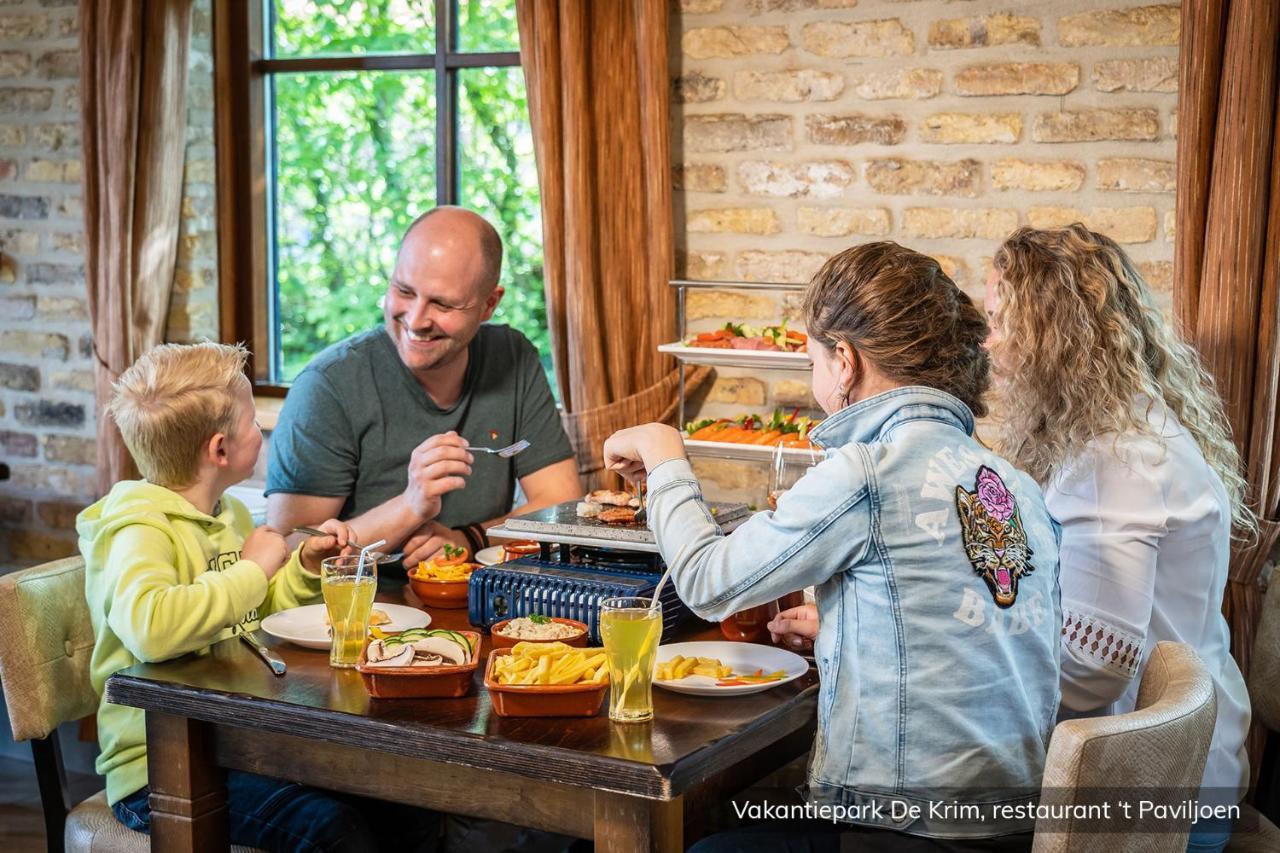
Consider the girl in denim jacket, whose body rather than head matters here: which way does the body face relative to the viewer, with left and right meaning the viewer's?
facing away from the viewer and to the left of the viewer

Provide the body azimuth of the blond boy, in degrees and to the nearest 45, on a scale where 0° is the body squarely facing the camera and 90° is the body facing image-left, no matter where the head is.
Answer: approximately 270°

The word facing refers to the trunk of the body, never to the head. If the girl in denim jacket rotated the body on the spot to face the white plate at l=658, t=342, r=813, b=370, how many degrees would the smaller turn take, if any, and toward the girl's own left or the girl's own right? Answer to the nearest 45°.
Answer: approximately 45° to the girl's own right

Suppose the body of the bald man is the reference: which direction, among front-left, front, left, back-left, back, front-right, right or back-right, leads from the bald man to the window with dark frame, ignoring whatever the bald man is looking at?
back

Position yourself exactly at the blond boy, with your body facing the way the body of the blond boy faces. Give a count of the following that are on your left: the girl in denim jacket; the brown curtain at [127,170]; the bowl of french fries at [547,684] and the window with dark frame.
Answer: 2

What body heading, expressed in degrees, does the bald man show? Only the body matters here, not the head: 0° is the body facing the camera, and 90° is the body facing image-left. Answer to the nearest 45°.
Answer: approximately 0°

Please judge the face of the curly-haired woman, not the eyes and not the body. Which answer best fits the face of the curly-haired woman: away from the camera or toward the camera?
away from the camera

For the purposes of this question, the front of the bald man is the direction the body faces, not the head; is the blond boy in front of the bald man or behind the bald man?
in front

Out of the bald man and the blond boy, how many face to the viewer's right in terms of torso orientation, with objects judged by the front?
1

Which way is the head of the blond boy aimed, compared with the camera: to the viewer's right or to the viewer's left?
to the viewer's right

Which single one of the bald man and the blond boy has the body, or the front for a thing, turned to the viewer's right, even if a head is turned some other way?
the blond boy
